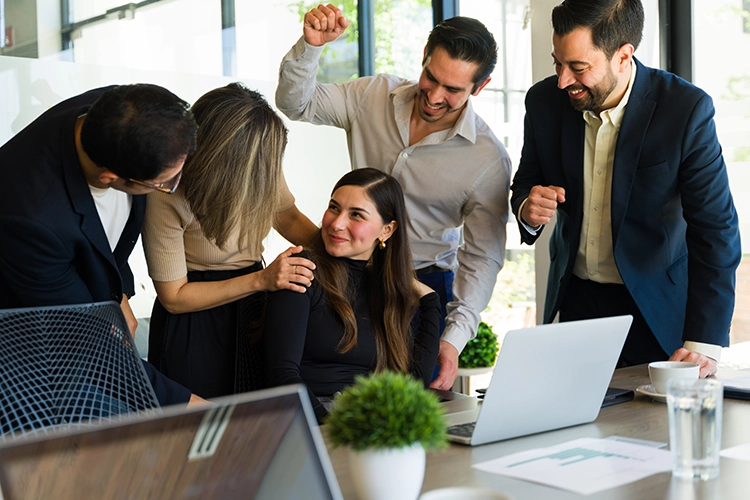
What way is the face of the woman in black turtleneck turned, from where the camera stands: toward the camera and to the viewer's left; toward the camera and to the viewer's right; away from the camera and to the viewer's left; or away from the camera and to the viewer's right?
toward the camera and to the viewer's left

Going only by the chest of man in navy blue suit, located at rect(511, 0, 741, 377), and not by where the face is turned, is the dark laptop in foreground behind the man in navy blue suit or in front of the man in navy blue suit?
in front

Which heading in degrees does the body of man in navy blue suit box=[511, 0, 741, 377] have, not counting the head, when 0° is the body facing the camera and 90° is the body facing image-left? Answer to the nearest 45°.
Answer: approximately 45°

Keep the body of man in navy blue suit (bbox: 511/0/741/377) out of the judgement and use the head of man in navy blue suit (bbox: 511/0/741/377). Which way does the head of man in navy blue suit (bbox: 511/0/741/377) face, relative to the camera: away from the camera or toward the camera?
toward the camera

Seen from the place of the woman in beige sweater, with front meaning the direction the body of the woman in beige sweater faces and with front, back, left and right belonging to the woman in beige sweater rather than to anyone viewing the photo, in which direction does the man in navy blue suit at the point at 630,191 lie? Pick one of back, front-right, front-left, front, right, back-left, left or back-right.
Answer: front-left

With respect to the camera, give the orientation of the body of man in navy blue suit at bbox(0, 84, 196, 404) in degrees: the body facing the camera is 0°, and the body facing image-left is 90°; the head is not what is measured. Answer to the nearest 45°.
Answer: approximately 315°

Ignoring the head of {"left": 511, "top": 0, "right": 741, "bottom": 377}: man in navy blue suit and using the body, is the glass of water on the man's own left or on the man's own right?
on the man's own left

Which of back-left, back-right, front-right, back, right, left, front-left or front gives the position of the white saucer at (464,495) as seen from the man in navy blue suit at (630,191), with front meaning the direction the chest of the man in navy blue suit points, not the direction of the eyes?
front-left

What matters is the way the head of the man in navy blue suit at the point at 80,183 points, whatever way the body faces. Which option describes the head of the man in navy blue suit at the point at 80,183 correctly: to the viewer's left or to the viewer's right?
to the viewer's right

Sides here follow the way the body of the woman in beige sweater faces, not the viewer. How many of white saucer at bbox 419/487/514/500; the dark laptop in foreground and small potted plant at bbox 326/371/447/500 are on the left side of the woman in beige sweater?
0
